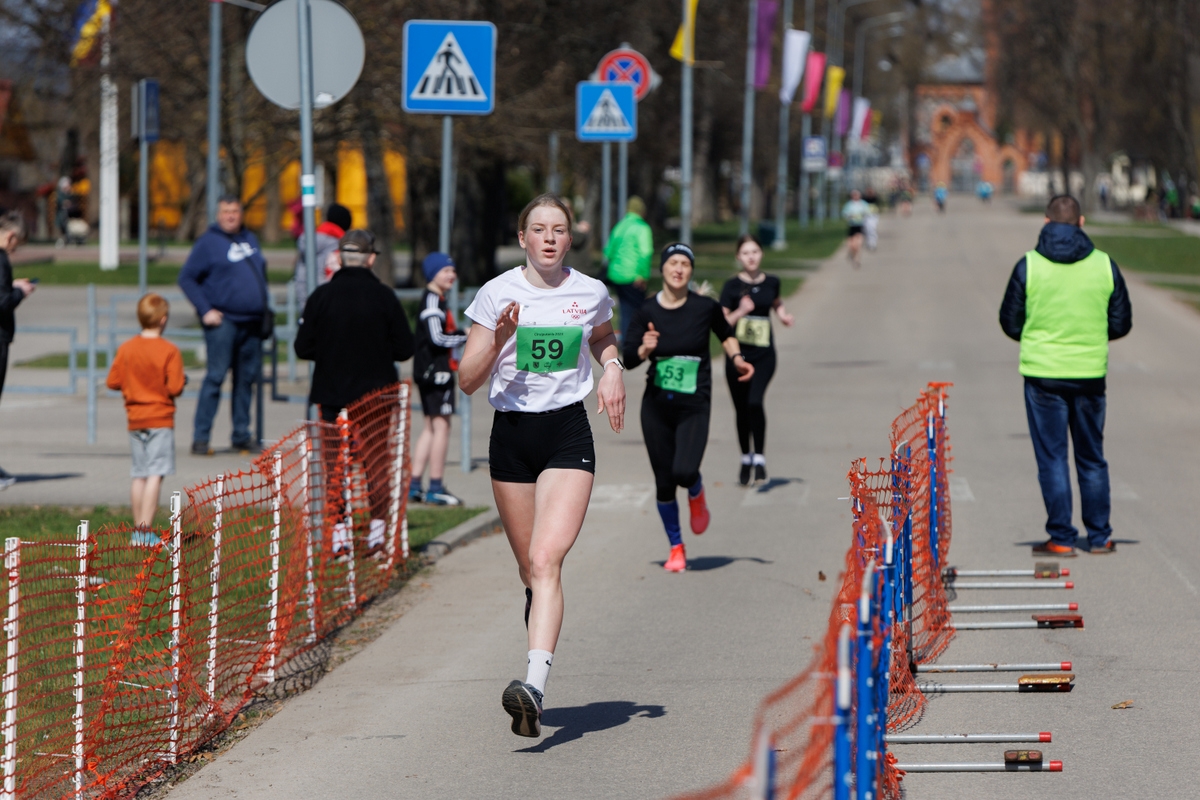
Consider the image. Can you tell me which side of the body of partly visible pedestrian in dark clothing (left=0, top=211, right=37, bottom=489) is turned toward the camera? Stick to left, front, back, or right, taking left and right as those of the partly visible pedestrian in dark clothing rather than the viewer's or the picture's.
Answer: right

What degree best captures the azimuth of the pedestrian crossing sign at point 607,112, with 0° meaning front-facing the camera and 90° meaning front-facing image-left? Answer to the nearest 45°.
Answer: approximately 0°

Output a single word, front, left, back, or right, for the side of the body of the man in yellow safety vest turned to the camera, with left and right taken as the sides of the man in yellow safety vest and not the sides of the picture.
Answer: back

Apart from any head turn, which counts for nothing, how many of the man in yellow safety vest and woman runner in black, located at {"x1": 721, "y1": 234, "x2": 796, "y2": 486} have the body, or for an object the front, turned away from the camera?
1

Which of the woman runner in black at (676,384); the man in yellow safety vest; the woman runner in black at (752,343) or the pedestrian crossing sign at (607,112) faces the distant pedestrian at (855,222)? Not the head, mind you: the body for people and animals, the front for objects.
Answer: the man in yellow safety vest

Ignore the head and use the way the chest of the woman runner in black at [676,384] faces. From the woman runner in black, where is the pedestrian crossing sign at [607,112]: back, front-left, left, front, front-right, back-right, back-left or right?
back

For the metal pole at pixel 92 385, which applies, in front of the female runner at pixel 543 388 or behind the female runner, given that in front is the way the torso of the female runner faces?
behind

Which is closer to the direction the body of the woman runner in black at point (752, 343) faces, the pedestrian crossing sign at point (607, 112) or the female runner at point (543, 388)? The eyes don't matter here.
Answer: the female runner

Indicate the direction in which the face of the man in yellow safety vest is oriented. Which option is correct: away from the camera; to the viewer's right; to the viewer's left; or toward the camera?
away from the camera

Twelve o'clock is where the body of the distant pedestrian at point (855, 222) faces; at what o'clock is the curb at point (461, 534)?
The curb is roughly at 12 o'clock from the distant pedestrian.
